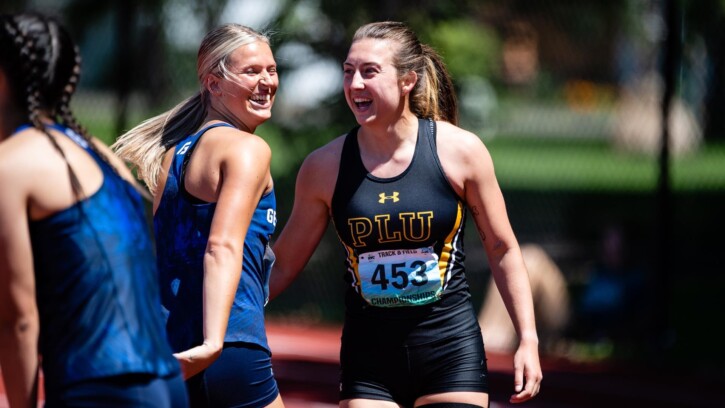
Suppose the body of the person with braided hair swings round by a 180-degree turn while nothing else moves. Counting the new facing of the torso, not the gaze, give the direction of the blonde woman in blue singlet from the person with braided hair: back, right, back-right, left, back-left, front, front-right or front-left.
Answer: left

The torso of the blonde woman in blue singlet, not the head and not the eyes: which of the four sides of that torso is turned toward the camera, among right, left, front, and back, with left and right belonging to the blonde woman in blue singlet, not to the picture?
right
